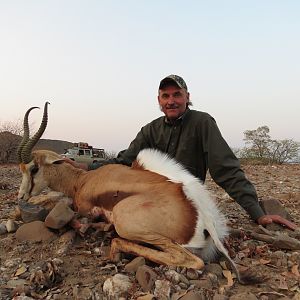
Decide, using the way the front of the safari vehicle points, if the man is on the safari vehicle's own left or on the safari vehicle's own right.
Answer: on the safari vehicle's own left

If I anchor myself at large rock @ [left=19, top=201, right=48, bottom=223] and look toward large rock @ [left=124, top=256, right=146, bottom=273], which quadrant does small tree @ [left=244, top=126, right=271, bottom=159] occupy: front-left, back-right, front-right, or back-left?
back-left

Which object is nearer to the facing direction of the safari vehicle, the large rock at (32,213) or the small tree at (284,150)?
the large rock

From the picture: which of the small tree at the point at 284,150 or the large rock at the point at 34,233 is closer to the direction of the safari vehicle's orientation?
the large rock
